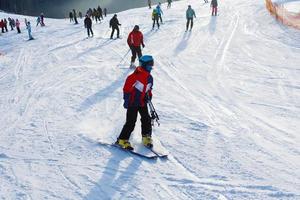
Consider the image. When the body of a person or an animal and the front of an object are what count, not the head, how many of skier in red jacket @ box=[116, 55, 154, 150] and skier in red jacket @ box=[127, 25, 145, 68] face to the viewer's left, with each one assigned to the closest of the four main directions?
0

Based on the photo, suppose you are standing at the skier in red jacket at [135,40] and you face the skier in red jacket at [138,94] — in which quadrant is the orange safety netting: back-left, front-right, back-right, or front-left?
back-left
